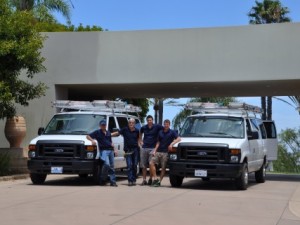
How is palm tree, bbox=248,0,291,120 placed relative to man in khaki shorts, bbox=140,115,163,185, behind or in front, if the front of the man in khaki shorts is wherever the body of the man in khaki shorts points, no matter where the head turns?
behind

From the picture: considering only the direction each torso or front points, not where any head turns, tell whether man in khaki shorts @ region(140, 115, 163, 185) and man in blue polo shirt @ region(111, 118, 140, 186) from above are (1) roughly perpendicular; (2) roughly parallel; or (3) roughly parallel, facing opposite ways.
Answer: roughly parallel

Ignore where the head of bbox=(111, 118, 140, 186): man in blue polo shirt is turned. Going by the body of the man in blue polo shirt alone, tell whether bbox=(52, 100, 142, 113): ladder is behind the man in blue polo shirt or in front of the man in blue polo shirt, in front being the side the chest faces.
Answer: behind

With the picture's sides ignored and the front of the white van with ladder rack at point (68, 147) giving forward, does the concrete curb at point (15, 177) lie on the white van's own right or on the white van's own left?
on the white van's own right

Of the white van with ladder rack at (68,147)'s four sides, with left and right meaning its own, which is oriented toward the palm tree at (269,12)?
back

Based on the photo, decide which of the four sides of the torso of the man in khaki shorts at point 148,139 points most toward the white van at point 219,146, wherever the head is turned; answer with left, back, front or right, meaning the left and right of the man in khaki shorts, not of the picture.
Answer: left

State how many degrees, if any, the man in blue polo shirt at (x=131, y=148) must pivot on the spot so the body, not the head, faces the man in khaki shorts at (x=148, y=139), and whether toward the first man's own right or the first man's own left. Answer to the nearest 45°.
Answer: approximately 90° to the first man's own left

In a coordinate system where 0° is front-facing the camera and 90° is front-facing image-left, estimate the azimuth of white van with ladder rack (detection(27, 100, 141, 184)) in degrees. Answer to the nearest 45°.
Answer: approximately 45°

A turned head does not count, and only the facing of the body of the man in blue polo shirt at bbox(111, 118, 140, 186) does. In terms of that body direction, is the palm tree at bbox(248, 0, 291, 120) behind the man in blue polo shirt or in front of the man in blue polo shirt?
behind

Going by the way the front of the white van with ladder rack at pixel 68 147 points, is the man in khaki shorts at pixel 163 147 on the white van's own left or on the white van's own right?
on the white van's own left

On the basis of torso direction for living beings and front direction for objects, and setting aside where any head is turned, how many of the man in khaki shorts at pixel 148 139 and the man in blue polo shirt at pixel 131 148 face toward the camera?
2

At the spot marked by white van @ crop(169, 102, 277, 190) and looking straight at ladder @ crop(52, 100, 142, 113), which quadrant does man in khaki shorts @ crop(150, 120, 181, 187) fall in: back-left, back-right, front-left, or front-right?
front-left

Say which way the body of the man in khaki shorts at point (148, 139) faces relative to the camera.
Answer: toward the camera

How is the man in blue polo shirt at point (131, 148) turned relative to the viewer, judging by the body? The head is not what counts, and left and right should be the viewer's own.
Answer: facing the viewer
